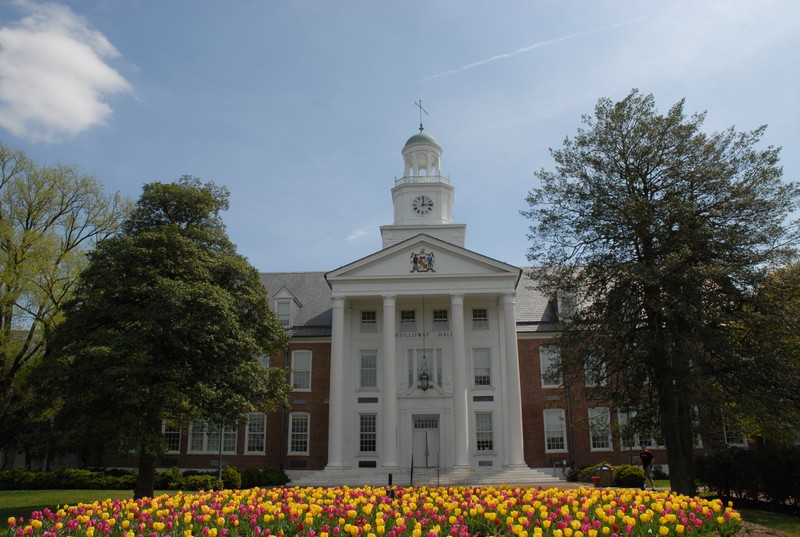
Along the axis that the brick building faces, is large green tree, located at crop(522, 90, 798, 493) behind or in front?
in front

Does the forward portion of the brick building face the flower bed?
yes

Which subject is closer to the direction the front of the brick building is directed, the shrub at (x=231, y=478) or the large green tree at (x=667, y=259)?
the large green tree

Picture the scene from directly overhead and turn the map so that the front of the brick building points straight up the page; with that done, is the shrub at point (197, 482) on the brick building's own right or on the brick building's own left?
on the brick building's own right

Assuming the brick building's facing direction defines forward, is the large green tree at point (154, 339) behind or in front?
in front

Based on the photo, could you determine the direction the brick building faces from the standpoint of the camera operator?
facing the viewer

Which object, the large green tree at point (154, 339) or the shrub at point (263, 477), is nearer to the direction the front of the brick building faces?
the large green tree

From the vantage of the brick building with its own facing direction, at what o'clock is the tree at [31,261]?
The tree is roughly at 2 o'clock from the brick building.

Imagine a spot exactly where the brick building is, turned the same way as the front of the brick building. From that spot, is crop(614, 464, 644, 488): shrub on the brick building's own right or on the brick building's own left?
on the brick building's own left

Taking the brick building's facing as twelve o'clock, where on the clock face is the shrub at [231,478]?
The shrub is roughly at 2 o'clock from the brick building.

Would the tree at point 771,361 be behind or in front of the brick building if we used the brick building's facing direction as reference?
in front
